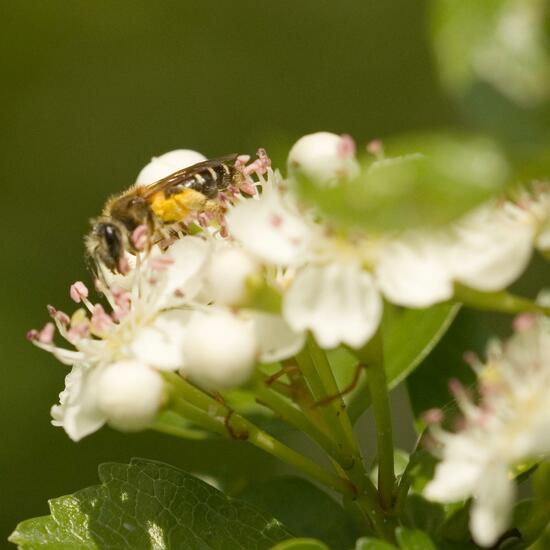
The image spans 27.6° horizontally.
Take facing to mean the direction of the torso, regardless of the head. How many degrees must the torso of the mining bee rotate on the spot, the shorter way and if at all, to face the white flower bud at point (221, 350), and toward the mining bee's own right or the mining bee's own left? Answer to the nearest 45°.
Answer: approximately 90° to the mining bee's own left

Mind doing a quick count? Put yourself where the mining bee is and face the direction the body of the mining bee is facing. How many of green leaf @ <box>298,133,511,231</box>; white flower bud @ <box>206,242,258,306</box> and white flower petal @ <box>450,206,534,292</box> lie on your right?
0

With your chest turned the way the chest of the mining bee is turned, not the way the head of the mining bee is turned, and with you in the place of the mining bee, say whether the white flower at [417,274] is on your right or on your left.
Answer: on your left

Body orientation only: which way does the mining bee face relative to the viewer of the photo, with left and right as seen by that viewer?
facing to the left of the viewer

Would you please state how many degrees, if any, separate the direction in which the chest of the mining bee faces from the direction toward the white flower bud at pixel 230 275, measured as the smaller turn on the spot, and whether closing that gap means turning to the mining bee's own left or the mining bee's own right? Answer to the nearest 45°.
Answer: approximately 90° to the mining bee's own left

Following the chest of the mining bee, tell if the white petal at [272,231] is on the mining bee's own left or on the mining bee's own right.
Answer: on the mining bee's own left

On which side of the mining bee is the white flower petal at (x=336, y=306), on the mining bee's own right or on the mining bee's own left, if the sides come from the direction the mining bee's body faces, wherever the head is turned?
on the mining bee's own left
